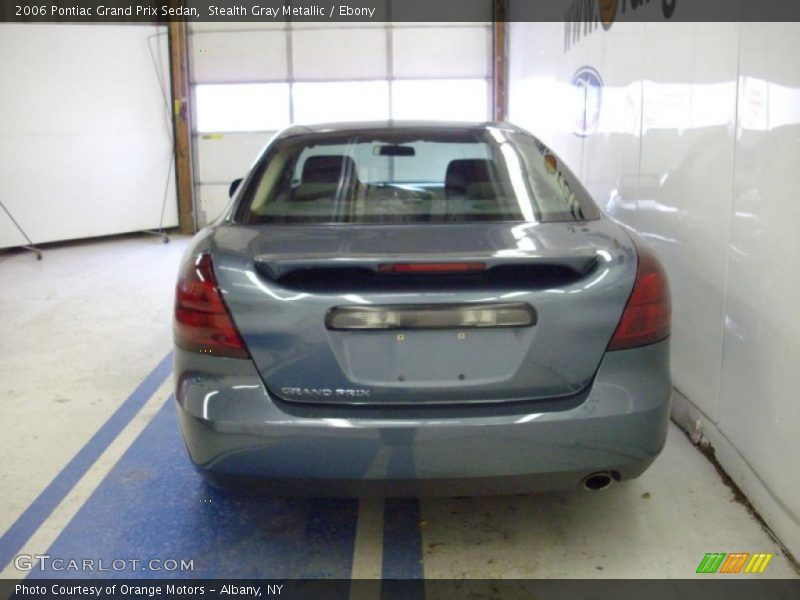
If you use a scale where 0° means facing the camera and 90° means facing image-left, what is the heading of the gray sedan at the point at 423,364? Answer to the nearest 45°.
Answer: approximately 180°

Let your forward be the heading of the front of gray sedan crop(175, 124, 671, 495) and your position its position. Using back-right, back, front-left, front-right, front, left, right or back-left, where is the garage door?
front
